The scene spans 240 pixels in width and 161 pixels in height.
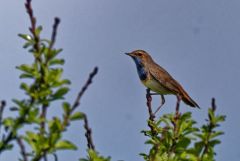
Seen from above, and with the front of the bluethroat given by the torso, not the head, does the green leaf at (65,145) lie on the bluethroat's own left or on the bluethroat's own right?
on the bluethroat's own left

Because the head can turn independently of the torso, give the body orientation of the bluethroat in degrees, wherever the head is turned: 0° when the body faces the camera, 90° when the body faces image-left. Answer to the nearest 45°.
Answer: approximately 90°
